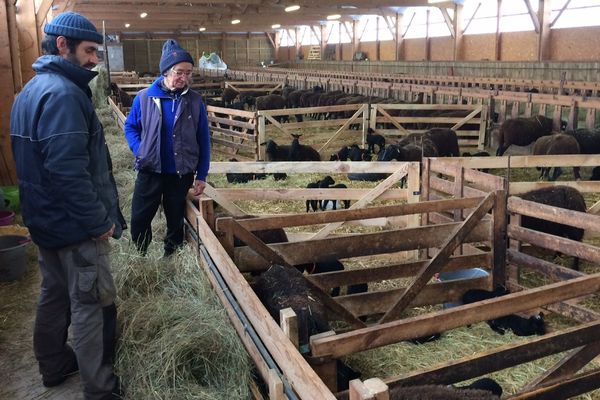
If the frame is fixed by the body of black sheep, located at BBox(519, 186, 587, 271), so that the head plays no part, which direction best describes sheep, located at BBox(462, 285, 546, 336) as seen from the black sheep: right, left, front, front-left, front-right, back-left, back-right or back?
left

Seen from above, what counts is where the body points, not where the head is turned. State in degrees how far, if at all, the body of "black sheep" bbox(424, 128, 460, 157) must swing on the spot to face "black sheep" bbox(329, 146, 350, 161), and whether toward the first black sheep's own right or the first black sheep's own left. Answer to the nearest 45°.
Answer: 0° — it already faces it

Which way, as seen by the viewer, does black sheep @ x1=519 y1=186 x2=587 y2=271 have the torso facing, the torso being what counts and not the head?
to the viewer's left

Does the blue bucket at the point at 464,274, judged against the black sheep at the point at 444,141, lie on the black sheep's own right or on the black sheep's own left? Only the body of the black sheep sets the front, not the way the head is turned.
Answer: on the black sheep's own left

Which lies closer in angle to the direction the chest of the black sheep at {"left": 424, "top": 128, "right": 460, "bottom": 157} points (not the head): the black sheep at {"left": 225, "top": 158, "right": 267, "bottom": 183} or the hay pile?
the black sheep

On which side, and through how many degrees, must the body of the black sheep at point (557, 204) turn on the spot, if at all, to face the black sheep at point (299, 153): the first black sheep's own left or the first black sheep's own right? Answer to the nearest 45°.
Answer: approximately 45° to the first black sheep's own right

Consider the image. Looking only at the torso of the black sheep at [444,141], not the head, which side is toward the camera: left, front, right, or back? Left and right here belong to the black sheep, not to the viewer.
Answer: left
